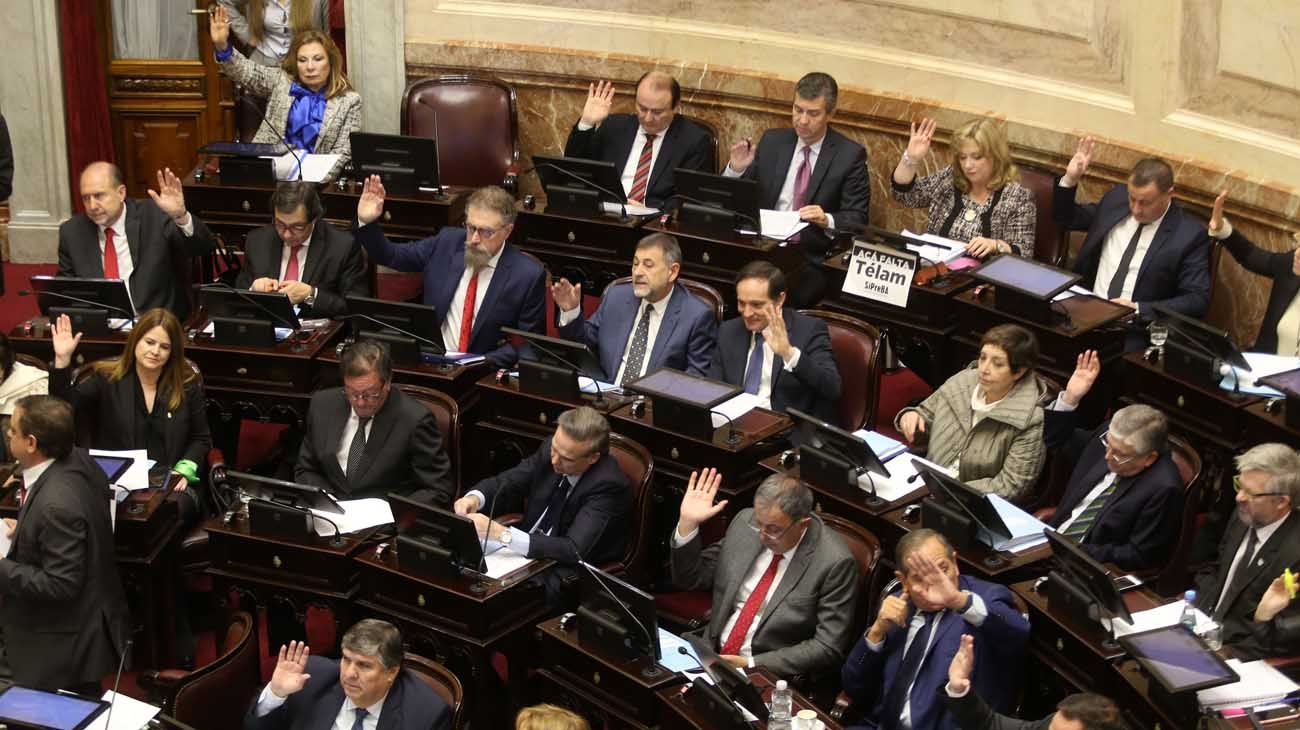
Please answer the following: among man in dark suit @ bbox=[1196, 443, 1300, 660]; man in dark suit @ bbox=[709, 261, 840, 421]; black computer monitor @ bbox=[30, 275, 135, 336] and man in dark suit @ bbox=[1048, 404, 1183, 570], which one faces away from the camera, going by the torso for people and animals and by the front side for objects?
the black computer monitor

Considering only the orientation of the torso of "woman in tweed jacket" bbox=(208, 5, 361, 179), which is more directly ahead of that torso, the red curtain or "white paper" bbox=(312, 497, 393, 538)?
the white paper

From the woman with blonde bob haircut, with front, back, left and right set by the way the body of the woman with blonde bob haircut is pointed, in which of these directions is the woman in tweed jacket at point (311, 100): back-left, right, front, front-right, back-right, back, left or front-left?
front-right

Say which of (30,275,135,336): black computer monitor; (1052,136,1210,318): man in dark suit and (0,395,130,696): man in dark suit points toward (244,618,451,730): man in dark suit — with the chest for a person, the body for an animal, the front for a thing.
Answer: (1052,136,1210,318): man in dark suit

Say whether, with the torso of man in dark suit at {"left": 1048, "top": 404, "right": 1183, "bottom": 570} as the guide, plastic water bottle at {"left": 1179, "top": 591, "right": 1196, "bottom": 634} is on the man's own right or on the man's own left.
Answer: on the man's own left

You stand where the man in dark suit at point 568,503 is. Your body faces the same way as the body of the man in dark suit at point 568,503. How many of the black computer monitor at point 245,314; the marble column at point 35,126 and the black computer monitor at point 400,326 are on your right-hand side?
3

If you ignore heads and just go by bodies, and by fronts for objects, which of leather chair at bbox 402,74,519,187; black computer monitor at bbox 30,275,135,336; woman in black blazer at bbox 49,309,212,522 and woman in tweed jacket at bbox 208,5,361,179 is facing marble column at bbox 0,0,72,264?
the black computer monitor

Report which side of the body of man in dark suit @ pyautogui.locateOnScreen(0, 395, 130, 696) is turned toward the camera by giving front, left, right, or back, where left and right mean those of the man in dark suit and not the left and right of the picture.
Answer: left

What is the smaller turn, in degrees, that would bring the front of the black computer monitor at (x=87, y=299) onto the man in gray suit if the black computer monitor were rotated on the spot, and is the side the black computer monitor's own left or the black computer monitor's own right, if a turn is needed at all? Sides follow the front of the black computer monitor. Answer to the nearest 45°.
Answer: approximately 135° to the black computer monitor's own right

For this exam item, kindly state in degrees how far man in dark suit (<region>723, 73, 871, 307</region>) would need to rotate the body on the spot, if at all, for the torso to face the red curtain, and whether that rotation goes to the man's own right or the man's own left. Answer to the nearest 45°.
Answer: approximately 45° to the man's own right

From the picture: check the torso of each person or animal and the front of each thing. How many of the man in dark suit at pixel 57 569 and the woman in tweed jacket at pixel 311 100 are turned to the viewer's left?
1
